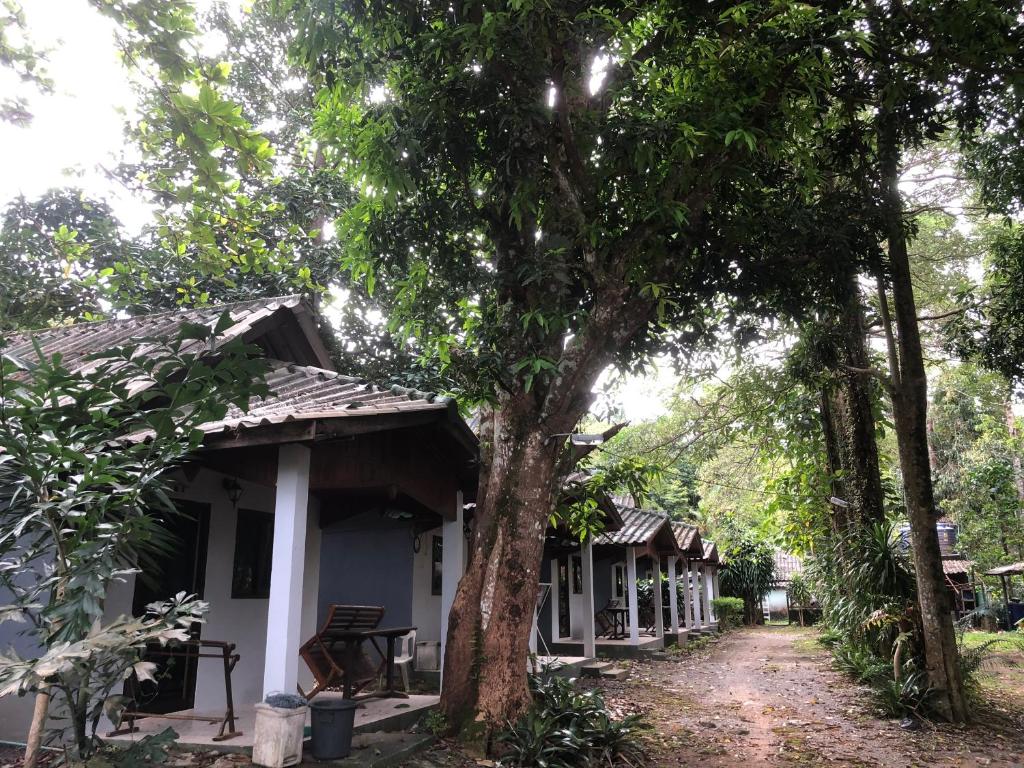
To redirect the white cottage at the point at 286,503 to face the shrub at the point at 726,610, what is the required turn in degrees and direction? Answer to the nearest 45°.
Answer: approximately 90° to its left

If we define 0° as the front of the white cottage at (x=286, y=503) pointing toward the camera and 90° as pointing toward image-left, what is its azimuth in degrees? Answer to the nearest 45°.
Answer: approximately 315°

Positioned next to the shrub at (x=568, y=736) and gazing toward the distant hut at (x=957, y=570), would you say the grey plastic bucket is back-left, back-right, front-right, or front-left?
back-left

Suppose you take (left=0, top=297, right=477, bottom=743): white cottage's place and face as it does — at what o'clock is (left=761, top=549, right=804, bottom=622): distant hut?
The distant hut is roughly at 9 o'clock from the white cottage.

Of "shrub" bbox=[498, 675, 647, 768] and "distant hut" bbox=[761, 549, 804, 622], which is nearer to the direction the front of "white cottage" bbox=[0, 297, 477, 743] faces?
the shrub

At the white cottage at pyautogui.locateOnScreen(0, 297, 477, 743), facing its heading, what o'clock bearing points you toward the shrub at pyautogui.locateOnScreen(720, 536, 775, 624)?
The shrub is roughly at 9 o'clock from the white cottage.

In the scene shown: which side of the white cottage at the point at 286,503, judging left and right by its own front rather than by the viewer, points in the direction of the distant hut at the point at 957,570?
left

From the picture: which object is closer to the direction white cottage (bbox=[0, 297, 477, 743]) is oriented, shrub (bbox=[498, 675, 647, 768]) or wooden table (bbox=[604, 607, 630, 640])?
the shrub

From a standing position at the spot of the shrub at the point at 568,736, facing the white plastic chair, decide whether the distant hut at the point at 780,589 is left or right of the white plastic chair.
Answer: right

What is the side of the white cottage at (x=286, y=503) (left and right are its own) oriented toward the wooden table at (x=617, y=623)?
left
